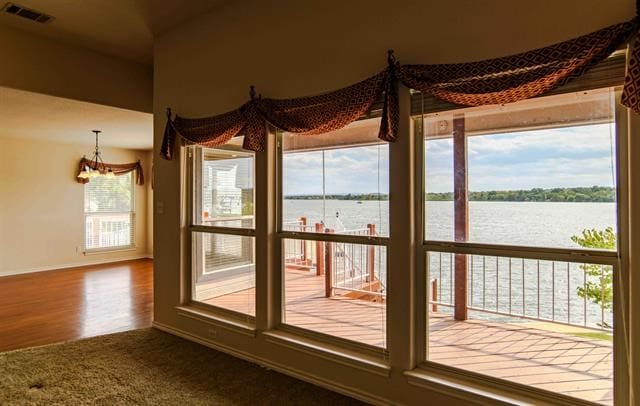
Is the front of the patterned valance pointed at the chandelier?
no

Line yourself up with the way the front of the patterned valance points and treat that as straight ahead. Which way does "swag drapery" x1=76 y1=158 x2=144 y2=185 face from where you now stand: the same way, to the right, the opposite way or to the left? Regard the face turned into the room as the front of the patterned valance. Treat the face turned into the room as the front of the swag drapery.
to the left

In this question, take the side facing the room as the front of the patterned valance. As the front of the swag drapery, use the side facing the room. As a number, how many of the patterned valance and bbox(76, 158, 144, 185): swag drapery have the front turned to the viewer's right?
0

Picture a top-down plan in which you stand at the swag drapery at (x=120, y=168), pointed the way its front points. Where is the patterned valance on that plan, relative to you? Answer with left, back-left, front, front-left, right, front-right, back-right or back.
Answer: front

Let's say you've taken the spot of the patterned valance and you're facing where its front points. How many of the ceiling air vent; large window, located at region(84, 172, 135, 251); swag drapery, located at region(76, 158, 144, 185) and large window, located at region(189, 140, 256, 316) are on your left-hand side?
0

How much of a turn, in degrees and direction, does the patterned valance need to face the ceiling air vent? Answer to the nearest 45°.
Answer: approximately 45° to its right

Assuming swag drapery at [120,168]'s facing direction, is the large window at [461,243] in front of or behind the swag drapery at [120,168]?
in front

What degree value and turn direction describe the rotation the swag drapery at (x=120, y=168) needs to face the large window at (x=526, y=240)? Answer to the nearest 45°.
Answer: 0° — it already faces it

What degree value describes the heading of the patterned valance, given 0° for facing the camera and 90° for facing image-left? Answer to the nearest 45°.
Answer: approximately 45°

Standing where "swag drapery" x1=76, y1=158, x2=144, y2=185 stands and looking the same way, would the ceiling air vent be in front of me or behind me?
in front

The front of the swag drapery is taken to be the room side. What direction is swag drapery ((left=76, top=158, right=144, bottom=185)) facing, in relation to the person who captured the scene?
facing the viewer

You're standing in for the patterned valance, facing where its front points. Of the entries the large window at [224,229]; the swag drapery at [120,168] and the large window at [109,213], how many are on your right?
3

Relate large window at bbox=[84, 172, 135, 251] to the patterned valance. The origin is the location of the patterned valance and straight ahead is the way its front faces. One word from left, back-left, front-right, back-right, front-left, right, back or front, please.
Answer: right

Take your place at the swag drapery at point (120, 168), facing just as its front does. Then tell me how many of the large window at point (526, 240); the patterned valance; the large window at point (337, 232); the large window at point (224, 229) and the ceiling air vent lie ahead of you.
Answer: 5

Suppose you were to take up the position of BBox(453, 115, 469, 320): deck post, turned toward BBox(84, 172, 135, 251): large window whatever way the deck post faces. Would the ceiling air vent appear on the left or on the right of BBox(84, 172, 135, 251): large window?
left
